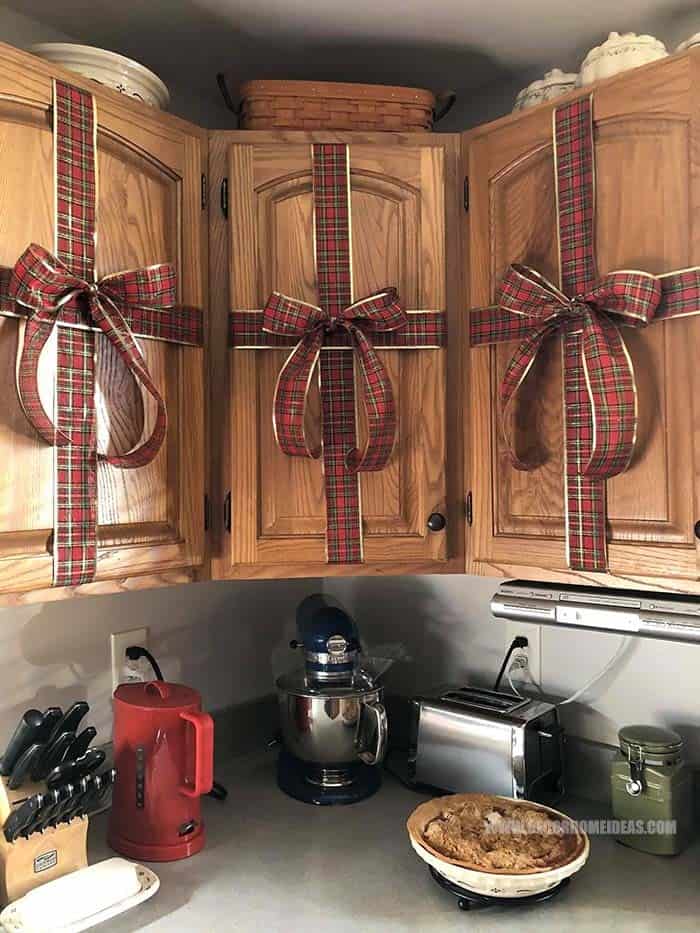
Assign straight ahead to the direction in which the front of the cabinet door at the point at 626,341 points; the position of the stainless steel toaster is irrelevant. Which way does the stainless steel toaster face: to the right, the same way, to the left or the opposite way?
to the left

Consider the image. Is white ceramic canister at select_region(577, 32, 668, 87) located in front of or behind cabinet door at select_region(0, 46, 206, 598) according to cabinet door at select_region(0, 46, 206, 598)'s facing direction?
in front

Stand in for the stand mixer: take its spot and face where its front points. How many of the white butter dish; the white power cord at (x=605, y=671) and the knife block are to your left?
1

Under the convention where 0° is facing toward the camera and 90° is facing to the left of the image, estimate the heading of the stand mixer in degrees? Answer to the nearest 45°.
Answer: approximately 0°

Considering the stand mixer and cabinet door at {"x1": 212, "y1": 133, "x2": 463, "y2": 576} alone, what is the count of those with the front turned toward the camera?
2

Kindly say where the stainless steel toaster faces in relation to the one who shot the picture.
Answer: facing the viewer and to the right of the viewer

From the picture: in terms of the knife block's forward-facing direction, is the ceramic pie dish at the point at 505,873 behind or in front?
in front
